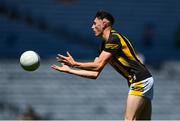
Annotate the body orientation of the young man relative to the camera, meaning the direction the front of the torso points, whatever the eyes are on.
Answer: to the viewer's left

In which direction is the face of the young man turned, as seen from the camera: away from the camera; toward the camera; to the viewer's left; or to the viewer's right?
to the viewer's left
